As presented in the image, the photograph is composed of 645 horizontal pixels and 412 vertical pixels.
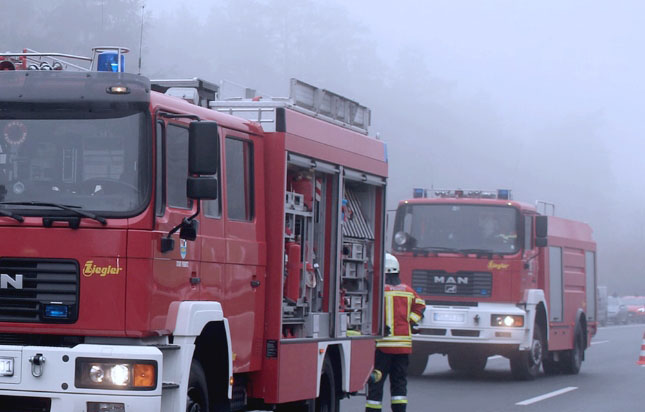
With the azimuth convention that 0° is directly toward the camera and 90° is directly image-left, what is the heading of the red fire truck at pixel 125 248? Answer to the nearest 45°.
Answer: approximately 45°

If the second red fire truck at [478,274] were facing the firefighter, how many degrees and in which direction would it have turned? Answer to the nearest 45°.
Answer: approximately 45° to its left

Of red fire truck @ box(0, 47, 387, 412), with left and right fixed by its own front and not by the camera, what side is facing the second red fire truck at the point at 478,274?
back
